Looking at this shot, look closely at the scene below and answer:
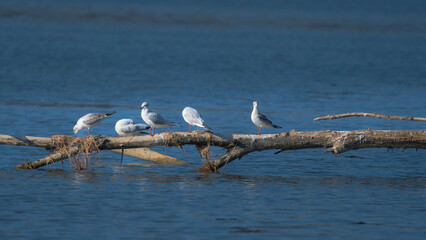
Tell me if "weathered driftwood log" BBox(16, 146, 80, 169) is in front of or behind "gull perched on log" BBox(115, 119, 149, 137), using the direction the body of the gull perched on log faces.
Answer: in front

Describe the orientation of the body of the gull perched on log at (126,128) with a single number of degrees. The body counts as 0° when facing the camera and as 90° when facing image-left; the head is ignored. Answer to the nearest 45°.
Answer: approximately 90°

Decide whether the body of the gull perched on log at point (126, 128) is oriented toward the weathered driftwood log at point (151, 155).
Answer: no
